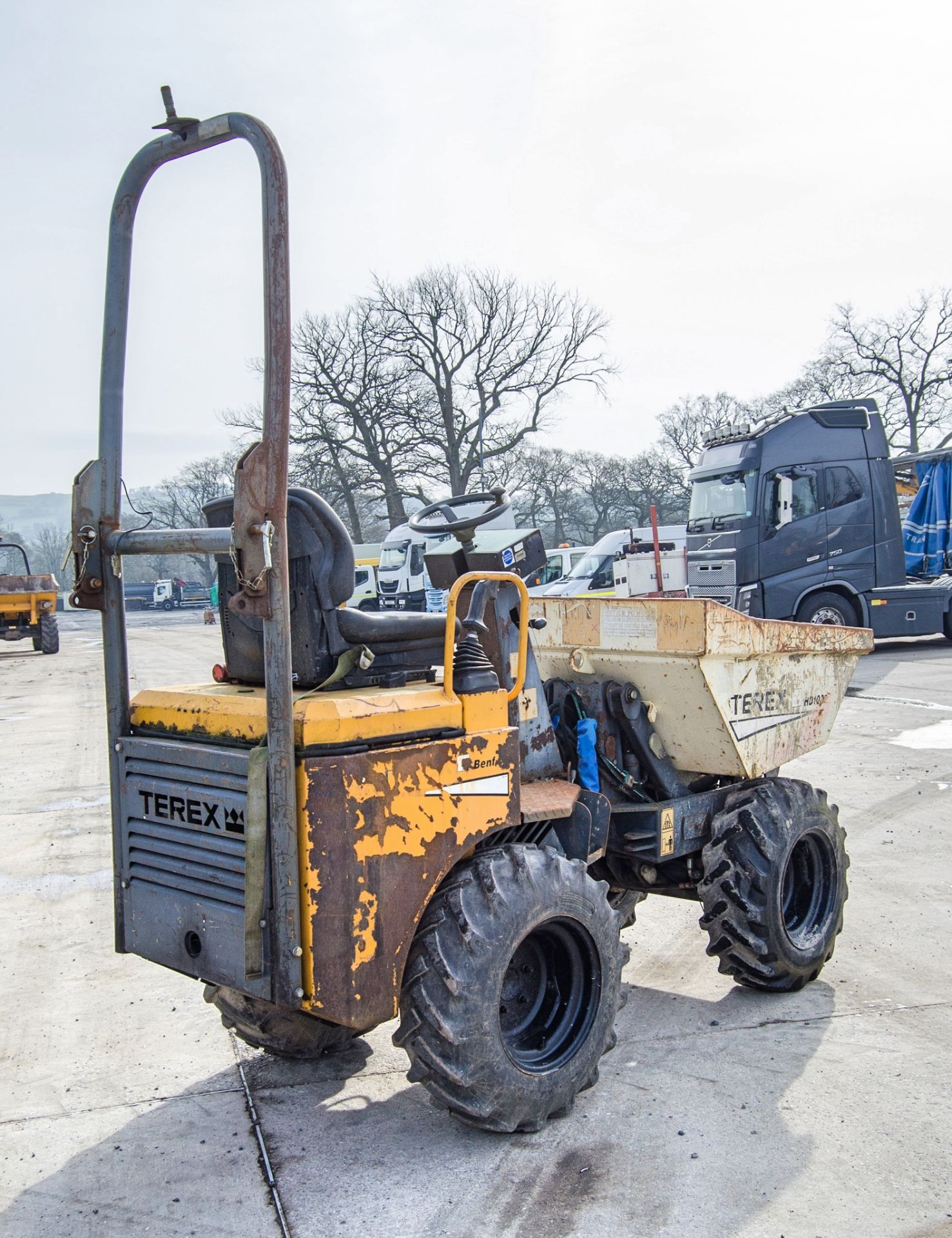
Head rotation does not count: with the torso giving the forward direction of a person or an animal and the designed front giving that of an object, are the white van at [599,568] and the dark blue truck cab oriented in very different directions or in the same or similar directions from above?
same or similar directions

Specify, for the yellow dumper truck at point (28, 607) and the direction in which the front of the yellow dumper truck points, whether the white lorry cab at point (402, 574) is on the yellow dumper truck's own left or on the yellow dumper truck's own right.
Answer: on the yellow dumper truck's own left

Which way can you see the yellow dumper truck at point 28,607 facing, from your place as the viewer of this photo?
facing the viewer

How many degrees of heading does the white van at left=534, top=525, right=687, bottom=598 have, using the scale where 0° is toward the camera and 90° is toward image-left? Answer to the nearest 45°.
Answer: approximately 45°

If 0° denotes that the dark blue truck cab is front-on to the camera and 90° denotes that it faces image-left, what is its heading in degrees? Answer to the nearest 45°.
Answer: approximately 45°

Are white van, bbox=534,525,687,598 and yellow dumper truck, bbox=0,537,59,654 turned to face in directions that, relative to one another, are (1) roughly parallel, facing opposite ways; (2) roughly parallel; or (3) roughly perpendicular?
roughly perpendicular

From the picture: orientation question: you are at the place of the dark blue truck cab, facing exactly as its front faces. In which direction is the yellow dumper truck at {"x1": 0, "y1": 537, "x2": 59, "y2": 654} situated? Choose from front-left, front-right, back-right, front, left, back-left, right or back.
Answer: front-right

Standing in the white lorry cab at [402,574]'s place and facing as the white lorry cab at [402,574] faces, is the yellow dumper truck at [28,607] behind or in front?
in front

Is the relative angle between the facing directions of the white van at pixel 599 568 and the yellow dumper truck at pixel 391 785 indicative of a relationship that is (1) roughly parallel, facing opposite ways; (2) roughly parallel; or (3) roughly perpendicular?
roughly parallel, facing opposite ways

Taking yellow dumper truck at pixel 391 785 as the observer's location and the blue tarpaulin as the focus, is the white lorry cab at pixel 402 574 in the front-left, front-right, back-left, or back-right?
front-left

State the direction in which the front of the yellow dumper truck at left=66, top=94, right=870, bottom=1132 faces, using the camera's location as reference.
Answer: facing away from the viewer and to the right of the viewer

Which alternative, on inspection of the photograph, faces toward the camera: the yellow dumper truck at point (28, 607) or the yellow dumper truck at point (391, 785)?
the yellow dumper truck at point (28, 607)

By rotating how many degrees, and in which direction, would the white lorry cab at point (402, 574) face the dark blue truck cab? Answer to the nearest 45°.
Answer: approximately 90° to its left
